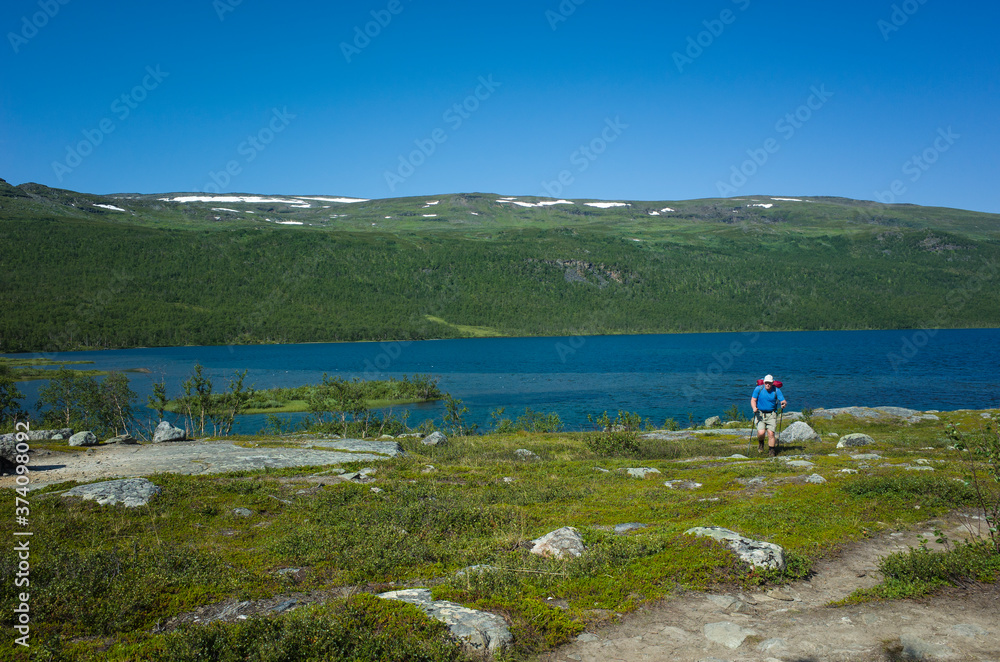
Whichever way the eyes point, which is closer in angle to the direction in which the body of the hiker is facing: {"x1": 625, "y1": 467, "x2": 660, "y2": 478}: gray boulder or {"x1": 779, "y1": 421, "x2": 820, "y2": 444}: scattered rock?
the gray boulder

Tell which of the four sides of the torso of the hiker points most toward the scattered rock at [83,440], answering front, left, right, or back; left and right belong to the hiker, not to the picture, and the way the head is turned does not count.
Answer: right

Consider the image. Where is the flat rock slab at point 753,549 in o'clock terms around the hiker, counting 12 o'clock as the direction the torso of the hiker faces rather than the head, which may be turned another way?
The flat rock slab is roughly at 12 o'clock from the hiker.

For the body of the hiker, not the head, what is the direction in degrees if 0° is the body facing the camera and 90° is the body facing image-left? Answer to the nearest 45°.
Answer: approximately 0°

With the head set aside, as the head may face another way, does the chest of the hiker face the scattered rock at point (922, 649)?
yes

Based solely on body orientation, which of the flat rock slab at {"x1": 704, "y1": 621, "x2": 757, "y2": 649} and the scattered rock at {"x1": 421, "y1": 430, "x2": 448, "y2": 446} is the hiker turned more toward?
the flat rock slab

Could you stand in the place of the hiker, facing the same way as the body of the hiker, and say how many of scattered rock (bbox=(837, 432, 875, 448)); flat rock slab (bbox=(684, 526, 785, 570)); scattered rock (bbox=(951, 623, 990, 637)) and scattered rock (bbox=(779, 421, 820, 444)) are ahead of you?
2

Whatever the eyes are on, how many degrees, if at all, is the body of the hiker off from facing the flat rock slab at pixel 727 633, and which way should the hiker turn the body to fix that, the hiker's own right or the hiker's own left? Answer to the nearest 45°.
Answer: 0° — they already face it

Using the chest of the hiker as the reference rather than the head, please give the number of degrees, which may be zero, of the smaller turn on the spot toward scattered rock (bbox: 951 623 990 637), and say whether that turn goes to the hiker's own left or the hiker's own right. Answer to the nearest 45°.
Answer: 0° — they already face it

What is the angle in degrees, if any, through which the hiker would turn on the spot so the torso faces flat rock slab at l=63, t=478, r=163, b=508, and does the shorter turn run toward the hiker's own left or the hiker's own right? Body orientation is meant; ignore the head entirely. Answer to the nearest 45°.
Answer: approximately 45° to the hiker's own right

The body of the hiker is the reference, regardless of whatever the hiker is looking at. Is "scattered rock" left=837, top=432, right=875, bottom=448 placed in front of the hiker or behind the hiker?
behind
